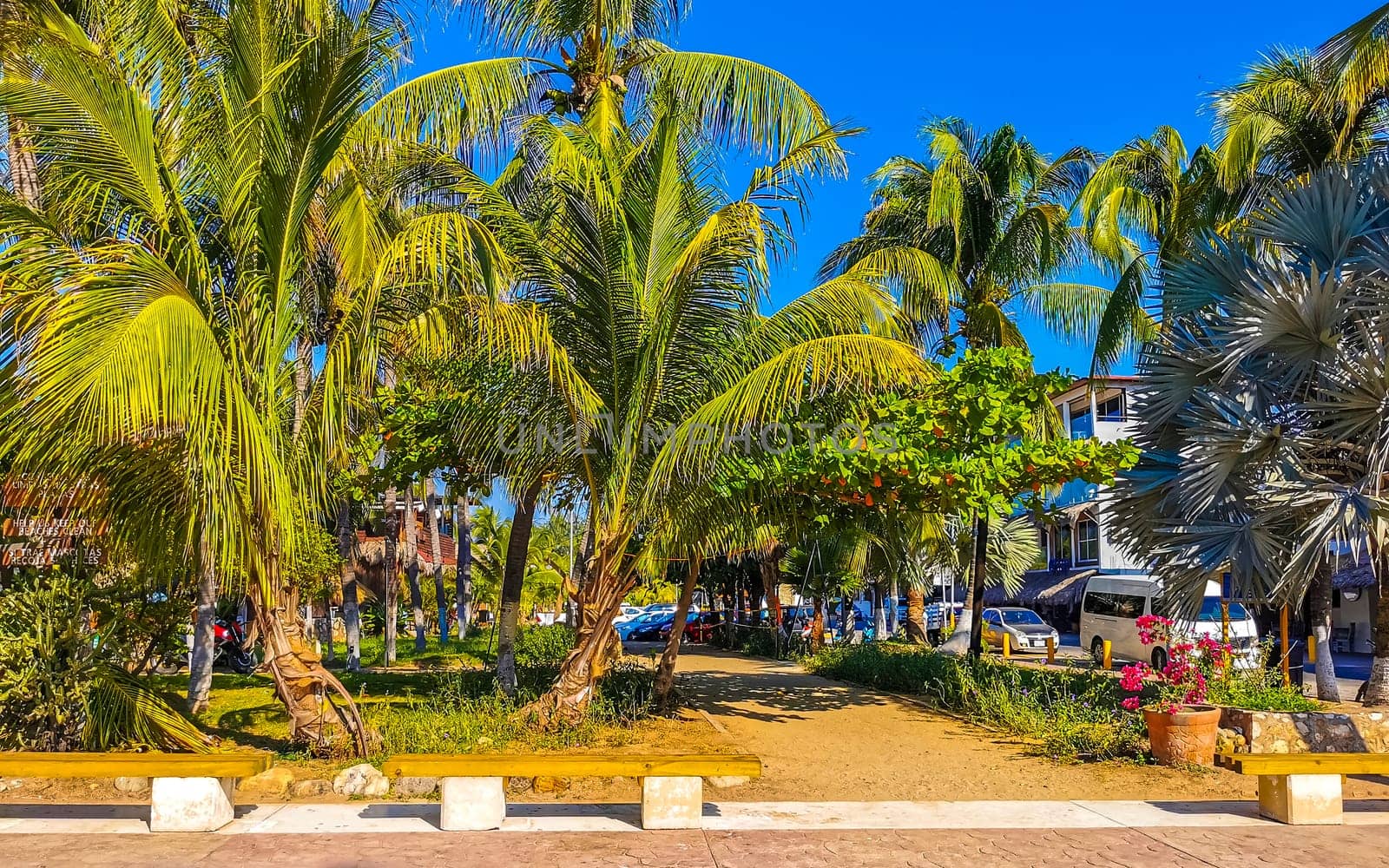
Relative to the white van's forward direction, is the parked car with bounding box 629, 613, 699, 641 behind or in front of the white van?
behind

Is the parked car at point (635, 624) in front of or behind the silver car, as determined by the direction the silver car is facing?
behind

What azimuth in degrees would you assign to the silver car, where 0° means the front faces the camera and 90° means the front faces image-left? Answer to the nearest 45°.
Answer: approximately 315°

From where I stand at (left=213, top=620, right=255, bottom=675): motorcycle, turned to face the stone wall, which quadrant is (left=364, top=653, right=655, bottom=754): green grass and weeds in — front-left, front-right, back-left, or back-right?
front-right

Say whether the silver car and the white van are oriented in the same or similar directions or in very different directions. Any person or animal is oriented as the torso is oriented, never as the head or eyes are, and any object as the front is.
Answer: same or similar directions

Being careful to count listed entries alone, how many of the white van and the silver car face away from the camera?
0

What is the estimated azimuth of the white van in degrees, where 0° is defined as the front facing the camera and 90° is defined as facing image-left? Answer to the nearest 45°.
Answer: approximately 315°

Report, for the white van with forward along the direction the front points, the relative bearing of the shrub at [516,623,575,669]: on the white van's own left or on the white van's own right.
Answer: on the white van's own right

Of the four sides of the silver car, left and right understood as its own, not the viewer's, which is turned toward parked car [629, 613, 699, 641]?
back

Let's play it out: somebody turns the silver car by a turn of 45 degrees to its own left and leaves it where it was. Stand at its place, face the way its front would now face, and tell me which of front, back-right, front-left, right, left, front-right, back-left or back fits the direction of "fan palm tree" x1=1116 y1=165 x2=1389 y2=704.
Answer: right
